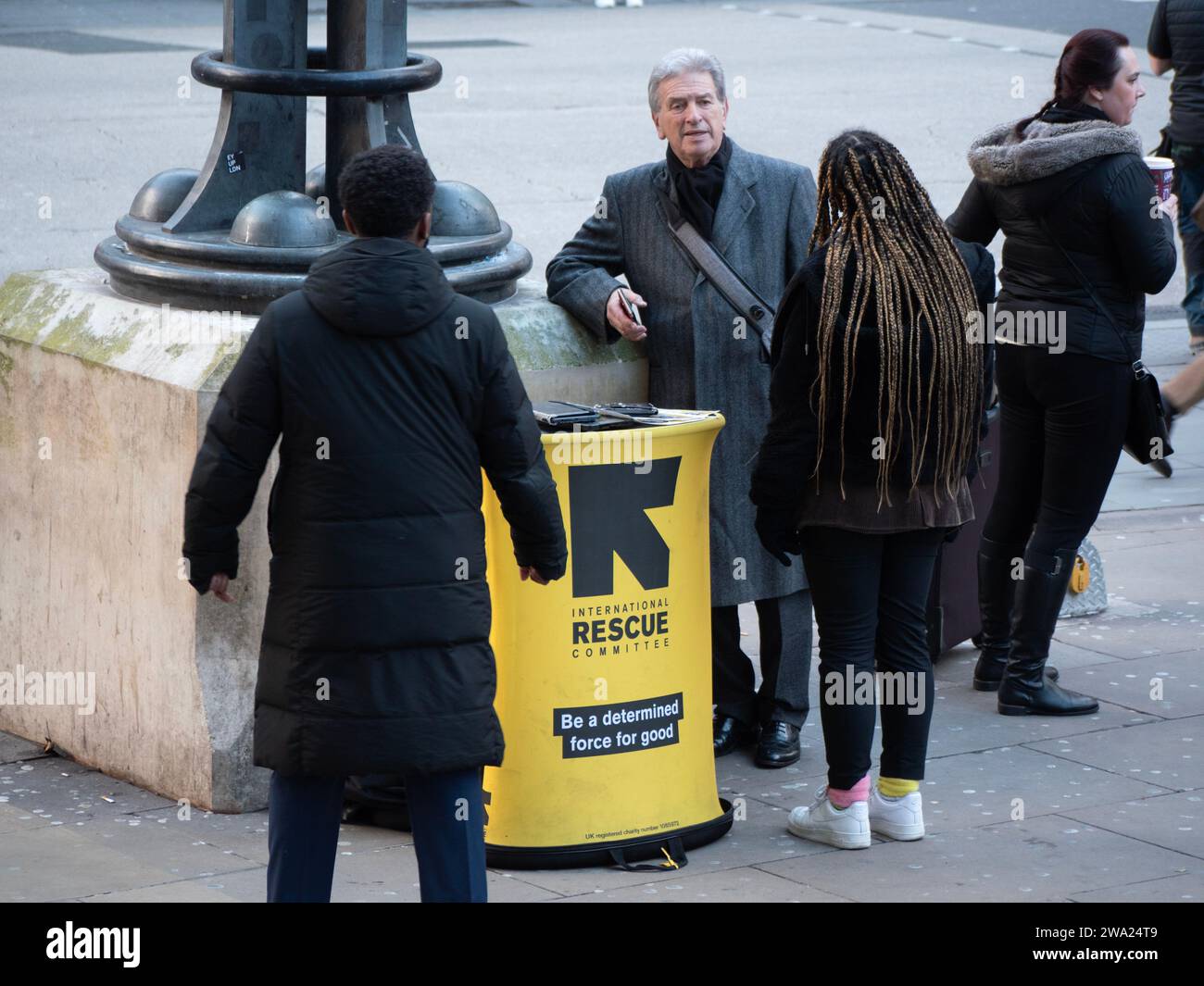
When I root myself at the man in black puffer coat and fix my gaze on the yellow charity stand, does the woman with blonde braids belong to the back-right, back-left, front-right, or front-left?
front-right

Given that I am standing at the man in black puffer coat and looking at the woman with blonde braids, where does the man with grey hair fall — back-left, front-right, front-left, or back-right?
front-left

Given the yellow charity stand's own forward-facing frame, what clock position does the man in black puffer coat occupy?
The man in black puffer coat is roughly at 1 o'clock from the yellow charity stand.

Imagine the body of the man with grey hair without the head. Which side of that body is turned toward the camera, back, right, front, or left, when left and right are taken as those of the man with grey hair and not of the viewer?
front

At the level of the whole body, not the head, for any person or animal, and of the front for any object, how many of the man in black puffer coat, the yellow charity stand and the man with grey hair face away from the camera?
1

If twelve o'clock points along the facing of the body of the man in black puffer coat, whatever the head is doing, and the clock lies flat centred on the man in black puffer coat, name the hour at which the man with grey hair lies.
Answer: The man with grey hair is roughly at 1 o'clock from the man in black puffer coat.

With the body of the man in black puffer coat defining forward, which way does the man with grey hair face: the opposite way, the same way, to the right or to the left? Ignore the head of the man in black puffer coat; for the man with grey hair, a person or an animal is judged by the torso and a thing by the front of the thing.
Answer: the opposite way

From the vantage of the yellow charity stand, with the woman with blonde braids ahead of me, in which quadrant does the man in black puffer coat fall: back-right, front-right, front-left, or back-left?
back-right

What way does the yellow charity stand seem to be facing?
toward the camera

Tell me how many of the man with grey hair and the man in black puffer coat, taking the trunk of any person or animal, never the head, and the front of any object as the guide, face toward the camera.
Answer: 1

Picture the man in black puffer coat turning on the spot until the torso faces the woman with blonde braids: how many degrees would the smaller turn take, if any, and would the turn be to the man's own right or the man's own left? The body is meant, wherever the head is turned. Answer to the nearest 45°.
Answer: approximately 45° to the man's own right

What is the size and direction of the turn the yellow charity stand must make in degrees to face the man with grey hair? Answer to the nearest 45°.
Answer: approximately 180°

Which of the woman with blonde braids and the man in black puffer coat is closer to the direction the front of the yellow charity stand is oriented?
the man in black puffer coat

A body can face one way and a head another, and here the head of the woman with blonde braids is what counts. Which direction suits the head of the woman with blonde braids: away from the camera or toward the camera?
away from the camera

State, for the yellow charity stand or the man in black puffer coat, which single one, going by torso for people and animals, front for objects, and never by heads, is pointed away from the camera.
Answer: the man in black puffer coat

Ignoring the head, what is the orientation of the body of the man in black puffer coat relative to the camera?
away from the camera

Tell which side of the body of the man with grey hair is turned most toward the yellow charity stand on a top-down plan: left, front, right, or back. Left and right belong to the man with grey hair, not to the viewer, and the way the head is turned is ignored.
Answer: front
